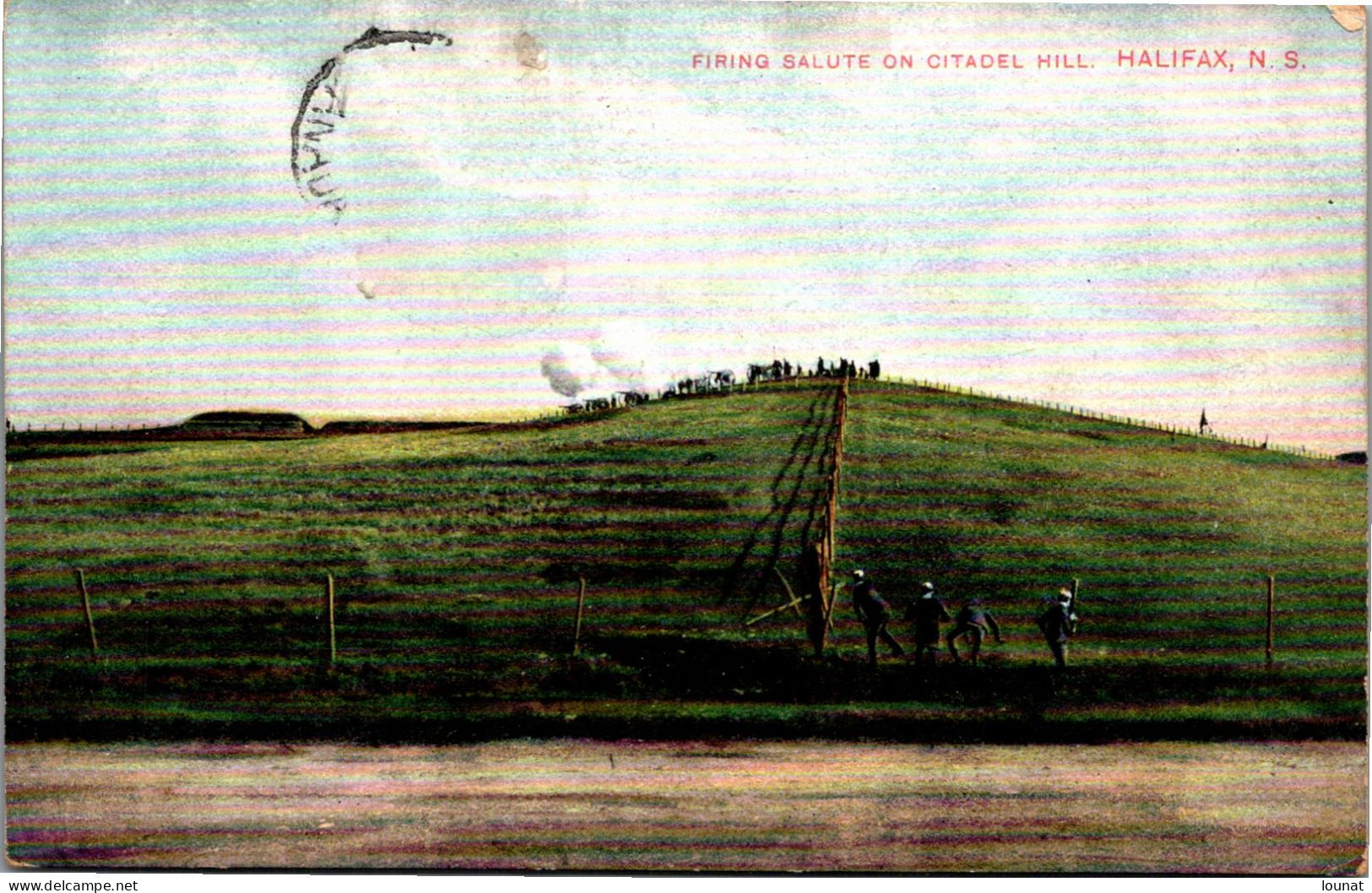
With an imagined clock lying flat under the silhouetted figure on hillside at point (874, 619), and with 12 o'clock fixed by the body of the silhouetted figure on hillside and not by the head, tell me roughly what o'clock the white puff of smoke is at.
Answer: The white puff of smoke is roughly at 12 o'clock from the silhouetted figure on hillside.

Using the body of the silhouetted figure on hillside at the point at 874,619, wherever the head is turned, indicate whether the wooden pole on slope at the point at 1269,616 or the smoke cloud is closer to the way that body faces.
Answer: the smoke cloud
